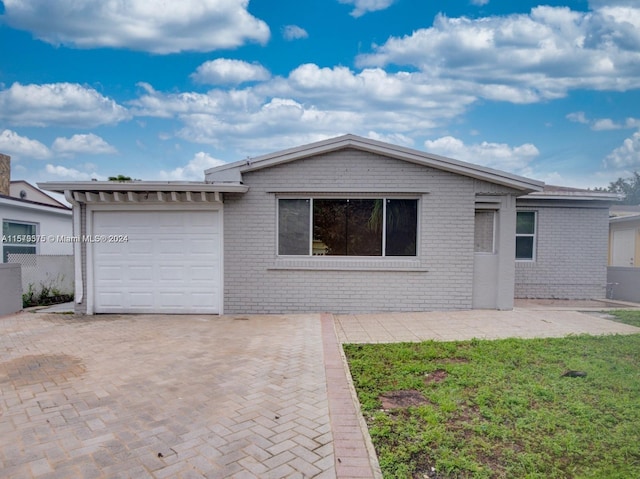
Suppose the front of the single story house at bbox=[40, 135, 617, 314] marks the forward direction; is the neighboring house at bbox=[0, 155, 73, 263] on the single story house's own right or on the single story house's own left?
on the single story house's own right

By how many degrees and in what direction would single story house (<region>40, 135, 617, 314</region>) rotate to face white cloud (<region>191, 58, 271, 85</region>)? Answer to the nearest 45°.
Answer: approximately 135° to its right

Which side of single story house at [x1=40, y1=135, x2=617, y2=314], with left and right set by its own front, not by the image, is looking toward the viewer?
front

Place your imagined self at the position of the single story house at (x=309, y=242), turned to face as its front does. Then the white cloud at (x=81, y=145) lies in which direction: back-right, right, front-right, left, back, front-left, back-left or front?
back-right

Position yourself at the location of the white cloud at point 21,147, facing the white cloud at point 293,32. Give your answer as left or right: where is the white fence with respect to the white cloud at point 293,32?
right

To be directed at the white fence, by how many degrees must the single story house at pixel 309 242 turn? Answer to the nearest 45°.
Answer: approximately 90° to its right

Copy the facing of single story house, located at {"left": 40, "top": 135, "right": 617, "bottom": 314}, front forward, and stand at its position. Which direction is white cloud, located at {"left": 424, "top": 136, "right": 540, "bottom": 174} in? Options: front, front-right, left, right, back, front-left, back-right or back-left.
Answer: back-left
